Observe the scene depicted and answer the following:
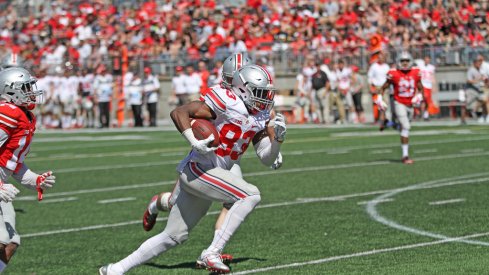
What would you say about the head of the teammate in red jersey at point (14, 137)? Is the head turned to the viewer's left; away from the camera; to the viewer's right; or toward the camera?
to the viewer's right

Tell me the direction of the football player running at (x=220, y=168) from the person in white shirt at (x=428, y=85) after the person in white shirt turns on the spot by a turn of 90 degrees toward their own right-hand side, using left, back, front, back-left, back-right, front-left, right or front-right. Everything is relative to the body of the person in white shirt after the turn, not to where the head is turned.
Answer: left

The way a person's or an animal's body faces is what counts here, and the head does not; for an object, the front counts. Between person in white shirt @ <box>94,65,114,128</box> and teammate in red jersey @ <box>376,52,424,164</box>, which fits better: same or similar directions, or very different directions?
same or similar directions

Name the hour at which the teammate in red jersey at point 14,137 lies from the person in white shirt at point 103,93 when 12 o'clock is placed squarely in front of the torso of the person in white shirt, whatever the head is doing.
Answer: The teammate in red jersey is roughly at 12 o'clock from the person in white shirt.

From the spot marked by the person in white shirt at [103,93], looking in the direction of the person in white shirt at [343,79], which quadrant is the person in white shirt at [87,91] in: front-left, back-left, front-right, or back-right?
back-left

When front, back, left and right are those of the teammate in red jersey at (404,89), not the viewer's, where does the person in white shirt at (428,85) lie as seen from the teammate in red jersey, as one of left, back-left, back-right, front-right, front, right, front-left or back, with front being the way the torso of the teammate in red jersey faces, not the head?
back

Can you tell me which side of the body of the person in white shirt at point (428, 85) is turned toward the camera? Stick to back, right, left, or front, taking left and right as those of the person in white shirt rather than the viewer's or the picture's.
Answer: front

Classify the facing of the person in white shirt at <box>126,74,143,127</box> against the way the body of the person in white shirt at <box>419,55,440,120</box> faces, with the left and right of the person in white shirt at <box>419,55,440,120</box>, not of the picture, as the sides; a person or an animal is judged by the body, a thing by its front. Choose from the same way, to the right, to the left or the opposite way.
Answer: the same way

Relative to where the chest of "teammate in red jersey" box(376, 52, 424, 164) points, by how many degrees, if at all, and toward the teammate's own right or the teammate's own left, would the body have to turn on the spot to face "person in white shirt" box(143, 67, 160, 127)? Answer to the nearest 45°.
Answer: approximately 135° to the teammate's own right

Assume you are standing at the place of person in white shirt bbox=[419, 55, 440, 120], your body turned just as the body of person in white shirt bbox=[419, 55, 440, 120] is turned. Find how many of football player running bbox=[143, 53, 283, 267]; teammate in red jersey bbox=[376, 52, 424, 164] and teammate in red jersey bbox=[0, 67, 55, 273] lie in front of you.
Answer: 3

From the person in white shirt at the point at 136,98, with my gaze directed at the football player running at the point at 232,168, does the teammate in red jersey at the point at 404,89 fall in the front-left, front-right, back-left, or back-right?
front-left

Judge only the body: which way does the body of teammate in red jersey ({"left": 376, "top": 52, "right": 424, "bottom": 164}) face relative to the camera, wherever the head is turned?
toward the camera

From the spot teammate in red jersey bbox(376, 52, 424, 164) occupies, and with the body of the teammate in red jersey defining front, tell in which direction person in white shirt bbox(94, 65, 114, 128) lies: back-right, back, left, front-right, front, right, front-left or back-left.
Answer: back-right

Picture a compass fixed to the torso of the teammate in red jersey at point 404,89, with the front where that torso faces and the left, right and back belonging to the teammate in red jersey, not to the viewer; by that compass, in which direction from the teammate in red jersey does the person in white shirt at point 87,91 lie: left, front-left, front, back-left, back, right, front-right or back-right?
back-right
